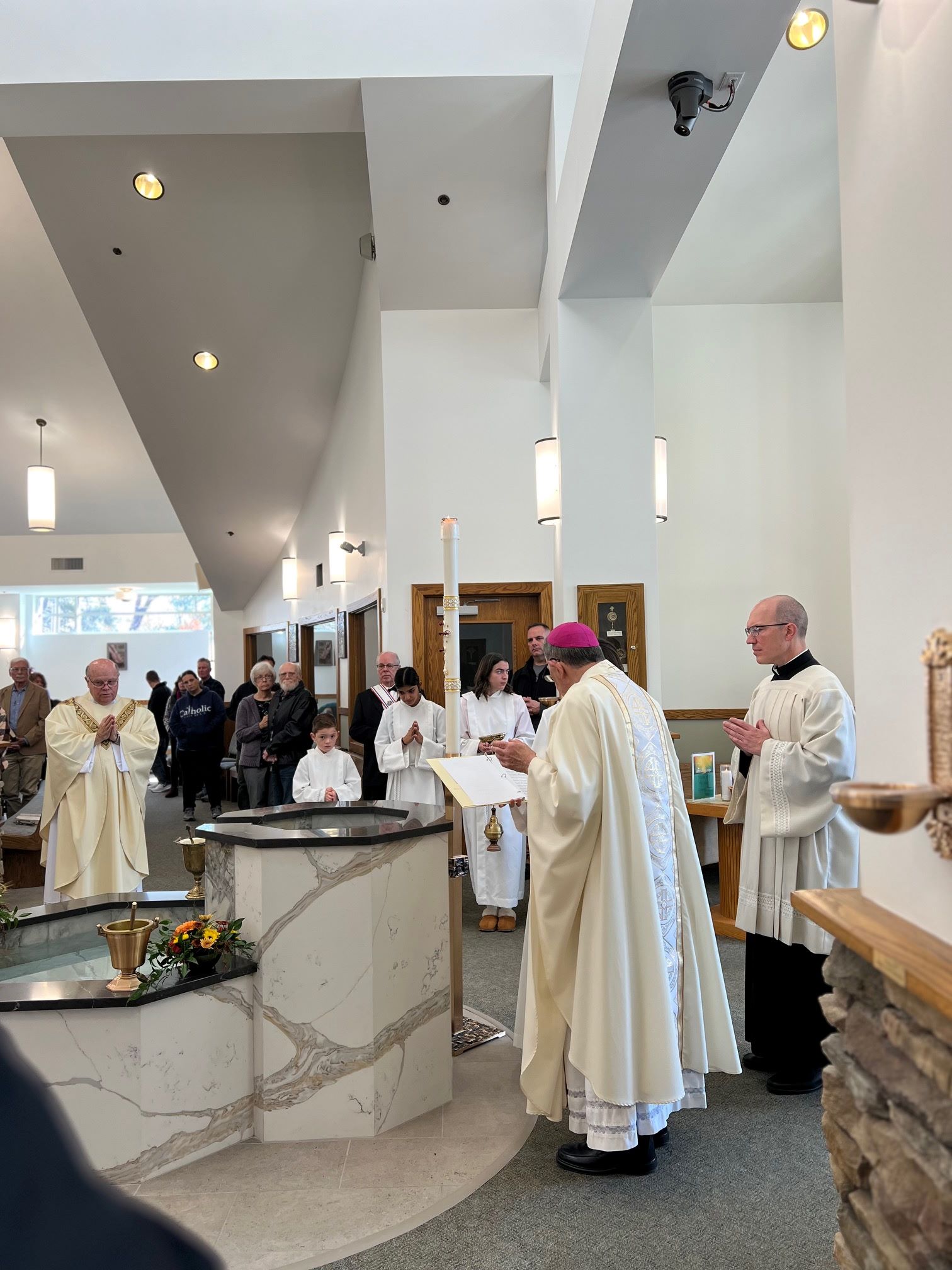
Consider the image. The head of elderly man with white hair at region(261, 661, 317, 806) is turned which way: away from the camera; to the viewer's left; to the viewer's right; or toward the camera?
toward the camera

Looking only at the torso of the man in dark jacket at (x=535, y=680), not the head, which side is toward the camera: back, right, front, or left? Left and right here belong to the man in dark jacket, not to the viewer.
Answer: front

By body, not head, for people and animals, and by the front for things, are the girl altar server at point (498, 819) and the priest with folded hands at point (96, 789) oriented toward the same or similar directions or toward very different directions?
same or similar directions

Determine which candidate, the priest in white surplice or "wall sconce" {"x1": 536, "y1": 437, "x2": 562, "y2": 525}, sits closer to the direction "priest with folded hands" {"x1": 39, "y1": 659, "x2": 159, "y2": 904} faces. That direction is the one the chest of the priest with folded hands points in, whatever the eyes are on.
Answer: the priest in white surplice

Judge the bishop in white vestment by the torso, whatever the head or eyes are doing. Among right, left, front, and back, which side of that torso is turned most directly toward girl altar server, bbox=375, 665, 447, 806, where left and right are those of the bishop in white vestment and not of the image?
front

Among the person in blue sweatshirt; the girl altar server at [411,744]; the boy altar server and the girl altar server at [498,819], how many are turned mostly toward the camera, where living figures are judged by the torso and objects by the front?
4

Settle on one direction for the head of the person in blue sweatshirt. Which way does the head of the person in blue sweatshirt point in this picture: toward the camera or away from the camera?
toward the camera

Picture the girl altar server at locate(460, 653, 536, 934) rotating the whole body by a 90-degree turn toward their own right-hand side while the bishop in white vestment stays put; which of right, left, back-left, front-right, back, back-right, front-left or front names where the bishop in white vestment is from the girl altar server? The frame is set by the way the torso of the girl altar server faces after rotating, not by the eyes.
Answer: left

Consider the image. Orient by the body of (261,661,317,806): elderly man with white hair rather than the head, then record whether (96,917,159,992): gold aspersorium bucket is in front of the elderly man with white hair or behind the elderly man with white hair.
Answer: in front

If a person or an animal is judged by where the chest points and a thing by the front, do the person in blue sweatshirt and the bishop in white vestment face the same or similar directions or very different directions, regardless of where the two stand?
very different directions

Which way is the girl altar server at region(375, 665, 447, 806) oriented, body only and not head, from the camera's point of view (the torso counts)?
toward the camera

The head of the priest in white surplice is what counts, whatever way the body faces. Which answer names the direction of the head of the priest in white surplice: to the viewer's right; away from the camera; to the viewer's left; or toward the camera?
to the viewer's left

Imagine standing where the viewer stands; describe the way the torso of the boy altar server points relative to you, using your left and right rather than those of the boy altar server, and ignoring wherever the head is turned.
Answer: facing the viewer

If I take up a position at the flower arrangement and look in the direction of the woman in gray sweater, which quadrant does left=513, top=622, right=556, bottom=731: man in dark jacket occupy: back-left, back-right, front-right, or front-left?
front-right

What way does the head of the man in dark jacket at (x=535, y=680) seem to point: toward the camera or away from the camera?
toward the camera
